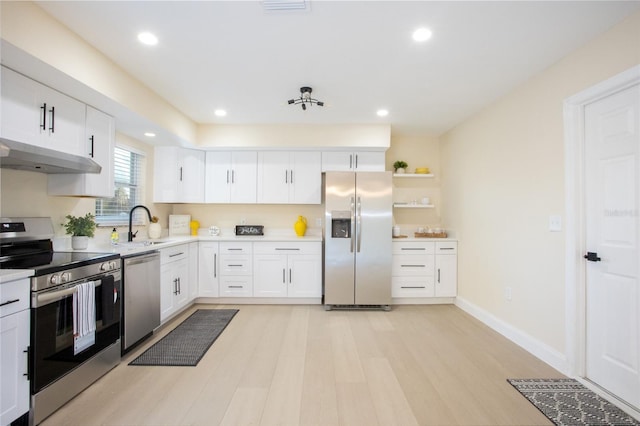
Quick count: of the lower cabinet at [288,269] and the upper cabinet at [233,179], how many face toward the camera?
2

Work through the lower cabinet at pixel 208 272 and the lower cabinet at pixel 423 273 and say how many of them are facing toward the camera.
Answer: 2

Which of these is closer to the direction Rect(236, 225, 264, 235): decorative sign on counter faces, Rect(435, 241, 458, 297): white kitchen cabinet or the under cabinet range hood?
the under cabinet range hood

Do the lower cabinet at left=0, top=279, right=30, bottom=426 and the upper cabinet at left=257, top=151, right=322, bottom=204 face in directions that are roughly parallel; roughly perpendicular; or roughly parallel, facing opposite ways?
roughly perpendicular

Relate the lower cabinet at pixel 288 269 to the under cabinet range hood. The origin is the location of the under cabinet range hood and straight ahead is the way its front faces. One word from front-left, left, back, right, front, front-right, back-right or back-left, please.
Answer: front-left

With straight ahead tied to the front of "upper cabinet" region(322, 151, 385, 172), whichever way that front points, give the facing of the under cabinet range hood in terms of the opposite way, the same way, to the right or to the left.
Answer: to the left

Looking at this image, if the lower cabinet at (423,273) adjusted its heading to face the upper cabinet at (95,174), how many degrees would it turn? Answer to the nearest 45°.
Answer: approximately 45° to its right
